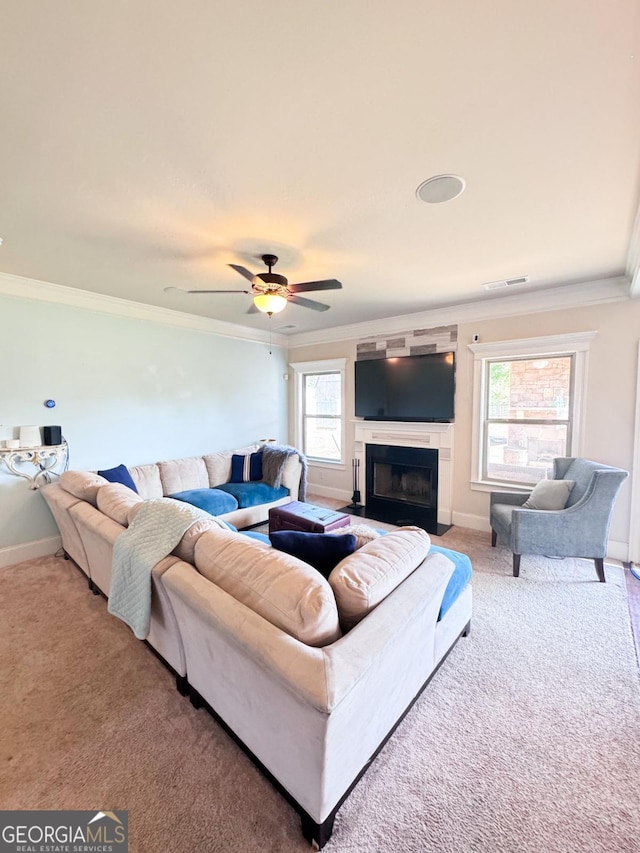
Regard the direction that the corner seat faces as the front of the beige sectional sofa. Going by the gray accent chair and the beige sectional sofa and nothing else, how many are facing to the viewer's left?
1

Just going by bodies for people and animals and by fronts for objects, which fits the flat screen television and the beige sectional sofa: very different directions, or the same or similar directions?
very different directions

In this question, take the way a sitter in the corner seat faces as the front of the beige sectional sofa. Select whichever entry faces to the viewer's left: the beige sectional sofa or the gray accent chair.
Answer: the gray accent chair

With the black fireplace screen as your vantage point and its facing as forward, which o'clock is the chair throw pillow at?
The chair throw pillow is roughly at 9 o'clock from the black fireplace screen.

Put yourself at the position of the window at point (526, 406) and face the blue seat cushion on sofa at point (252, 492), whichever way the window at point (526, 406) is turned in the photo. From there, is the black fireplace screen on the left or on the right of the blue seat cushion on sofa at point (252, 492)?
right

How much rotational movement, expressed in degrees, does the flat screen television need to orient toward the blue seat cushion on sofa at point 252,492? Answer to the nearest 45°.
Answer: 0° — it already faces it

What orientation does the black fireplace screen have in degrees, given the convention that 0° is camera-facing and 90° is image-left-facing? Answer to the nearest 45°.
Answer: approximately 45°

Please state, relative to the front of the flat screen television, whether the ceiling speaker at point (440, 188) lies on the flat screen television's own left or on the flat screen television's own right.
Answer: on the flat screen television's own left

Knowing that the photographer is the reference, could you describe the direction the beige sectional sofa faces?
facing away from the viewer and to the right of the viewer
